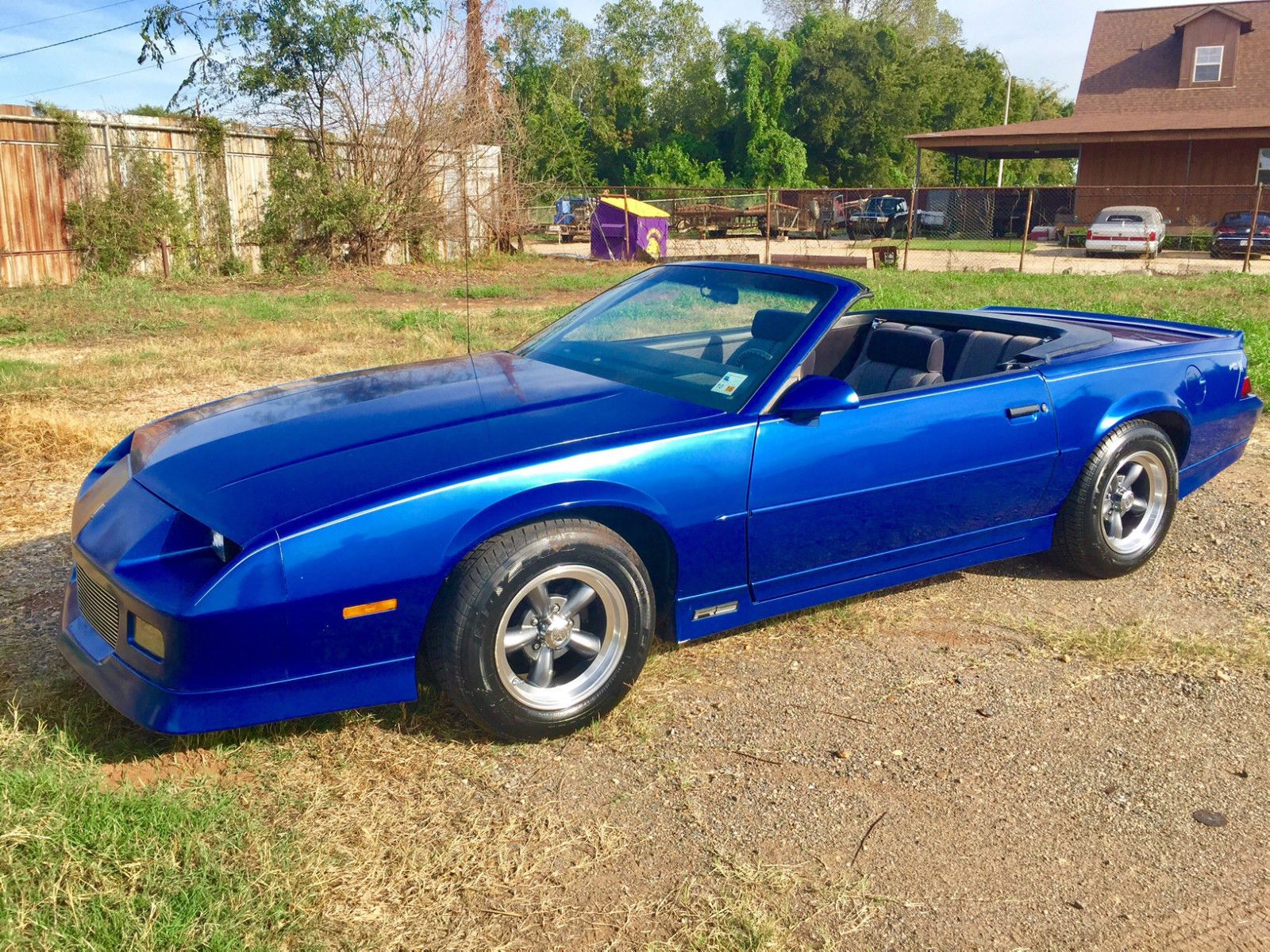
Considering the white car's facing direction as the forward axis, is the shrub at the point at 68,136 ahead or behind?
behind

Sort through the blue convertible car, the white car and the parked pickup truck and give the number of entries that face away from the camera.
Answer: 1

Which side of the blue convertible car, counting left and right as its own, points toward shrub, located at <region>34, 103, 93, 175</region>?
right

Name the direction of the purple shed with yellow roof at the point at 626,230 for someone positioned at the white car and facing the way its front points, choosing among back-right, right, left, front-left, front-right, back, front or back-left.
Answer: back-left

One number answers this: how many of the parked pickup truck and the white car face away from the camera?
1

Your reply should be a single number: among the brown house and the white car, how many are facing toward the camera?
1

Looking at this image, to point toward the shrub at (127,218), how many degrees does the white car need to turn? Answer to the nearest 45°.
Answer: approximately 135° to its left

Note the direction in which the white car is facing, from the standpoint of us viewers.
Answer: facing away from the viewer

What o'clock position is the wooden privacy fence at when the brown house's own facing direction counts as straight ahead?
The wooden privacy fence is roughly at 1 o'clock from the brown house.

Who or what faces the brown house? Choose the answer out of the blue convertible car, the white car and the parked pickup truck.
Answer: the white car

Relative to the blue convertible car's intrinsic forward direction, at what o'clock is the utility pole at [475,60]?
The utility pole is roughly at 4 o'clock from the blue convertible car.

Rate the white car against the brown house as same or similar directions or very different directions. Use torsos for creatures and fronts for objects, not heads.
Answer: very different directions
